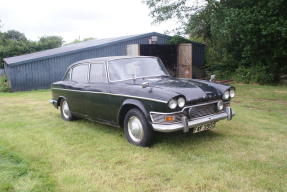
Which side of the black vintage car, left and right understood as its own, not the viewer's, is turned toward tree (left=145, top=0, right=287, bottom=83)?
left

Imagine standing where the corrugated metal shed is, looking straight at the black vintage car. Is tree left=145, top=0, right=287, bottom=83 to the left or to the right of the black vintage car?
left

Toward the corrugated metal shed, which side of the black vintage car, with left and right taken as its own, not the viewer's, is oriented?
back

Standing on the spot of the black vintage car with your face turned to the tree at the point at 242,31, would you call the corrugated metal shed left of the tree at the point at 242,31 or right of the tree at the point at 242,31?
left

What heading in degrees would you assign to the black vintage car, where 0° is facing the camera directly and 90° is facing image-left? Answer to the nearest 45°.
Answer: approximately 315°
